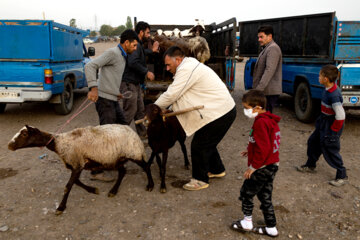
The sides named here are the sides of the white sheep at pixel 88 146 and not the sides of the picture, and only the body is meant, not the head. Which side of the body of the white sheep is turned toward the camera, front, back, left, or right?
left

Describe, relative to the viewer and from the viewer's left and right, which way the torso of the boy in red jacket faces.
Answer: facing to the left of the viewer

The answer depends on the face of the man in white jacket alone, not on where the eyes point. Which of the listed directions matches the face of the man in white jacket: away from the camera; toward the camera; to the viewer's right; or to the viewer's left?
to the viewer's left

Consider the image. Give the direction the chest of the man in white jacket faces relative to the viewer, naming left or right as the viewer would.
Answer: facing to the left of the viewer

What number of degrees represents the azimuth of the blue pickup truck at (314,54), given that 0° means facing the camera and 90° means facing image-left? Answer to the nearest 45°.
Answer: approximately 135°

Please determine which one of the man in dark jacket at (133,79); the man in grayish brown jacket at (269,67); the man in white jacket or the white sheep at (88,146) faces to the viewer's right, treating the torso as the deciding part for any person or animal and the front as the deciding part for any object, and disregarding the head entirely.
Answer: the man in dark jacket at (133,79)

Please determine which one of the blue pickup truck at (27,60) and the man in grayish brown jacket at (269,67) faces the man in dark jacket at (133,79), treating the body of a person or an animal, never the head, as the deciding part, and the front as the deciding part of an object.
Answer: the man in grayish brown jacket at (269,67)

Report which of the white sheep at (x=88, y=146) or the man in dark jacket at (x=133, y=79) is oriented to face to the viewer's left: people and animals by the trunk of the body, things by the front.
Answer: the white sheep

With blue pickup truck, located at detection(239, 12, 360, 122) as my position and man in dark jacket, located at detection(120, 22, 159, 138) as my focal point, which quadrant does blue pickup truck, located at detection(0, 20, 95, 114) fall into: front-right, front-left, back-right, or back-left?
front-right

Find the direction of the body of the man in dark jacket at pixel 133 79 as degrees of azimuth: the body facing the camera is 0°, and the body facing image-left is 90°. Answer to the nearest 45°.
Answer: approximately 270°

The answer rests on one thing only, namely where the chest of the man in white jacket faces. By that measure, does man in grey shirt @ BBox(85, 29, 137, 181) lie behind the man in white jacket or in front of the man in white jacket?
in front
